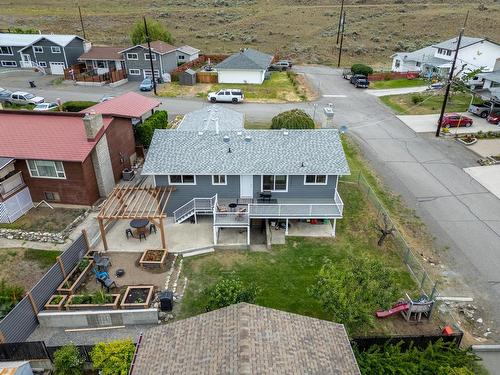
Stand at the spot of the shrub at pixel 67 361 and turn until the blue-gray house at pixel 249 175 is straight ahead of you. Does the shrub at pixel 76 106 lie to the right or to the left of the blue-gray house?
left

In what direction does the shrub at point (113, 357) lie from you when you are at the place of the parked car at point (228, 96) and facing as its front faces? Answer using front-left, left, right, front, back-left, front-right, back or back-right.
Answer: left

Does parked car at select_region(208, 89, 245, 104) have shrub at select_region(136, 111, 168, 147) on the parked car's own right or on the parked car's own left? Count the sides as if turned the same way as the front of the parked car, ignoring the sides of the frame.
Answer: on the parked car's own left

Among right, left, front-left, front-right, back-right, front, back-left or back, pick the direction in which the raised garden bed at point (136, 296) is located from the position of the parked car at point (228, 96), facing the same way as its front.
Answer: left

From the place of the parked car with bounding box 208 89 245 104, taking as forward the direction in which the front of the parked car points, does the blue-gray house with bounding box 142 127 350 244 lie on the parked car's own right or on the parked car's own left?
on the parked car's own left

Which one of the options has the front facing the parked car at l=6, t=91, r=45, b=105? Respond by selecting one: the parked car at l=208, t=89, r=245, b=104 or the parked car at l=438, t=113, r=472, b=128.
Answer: the parked car at l=208, t=89, r=245, b=104

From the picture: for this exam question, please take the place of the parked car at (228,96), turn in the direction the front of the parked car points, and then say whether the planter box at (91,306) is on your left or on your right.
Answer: on your left

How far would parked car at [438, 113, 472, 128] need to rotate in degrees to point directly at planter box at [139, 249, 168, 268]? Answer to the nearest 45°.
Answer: approximately 90° to its right

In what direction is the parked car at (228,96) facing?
to the viewer's left

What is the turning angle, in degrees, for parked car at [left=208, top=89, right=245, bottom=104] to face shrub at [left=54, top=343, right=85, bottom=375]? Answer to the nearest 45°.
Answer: approximately 90° to its left

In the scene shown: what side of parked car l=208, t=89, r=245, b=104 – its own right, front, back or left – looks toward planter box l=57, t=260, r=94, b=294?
left
